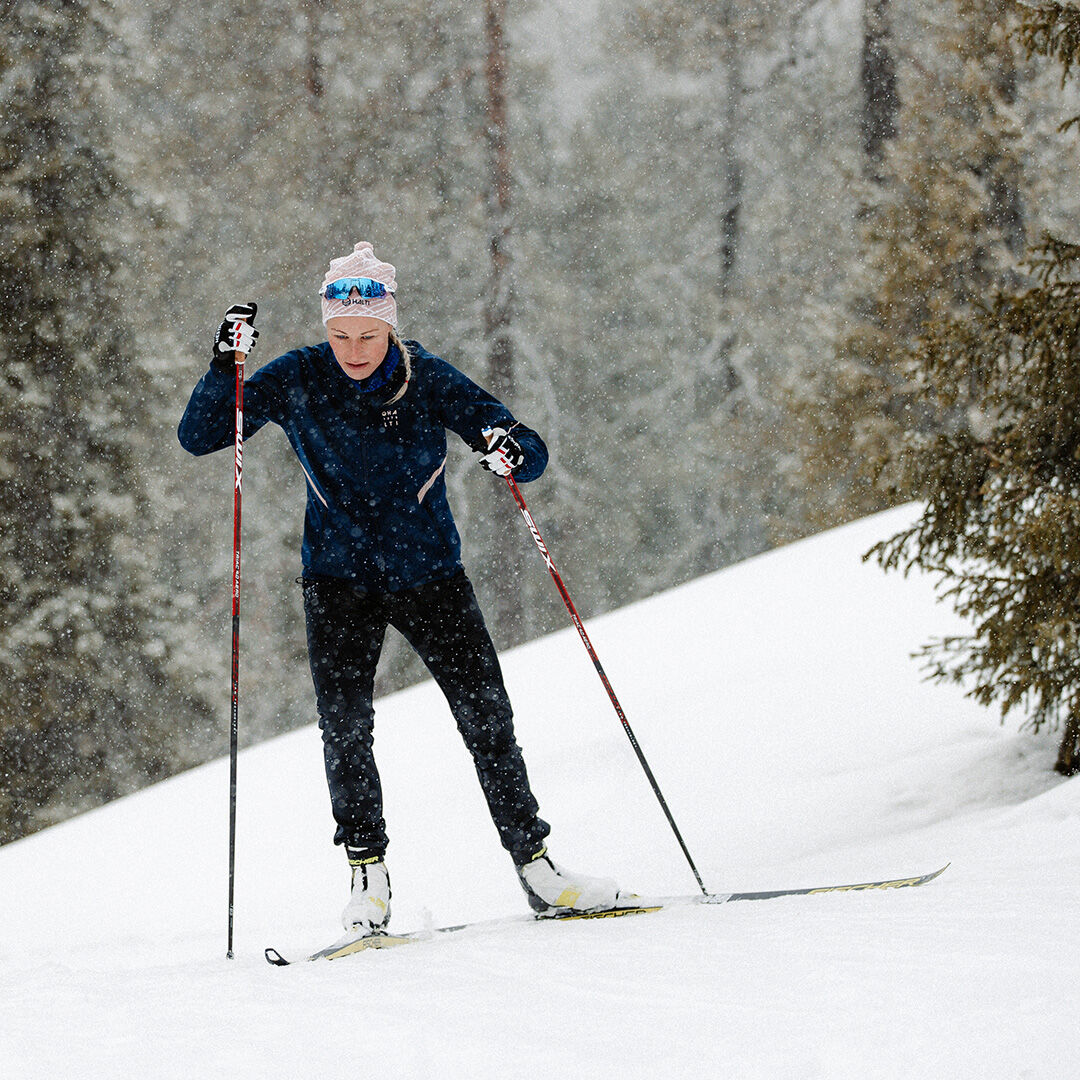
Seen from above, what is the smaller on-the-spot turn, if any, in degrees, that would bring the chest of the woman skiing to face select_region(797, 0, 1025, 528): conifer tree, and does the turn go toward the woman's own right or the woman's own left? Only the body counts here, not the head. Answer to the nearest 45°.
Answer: approximately 135° to the woman's own left

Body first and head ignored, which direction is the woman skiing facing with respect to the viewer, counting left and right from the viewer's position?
facing the viewer

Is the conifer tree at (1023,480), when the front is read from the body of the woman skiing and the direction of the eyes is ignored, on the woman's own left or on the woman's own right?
on the woman's own left
